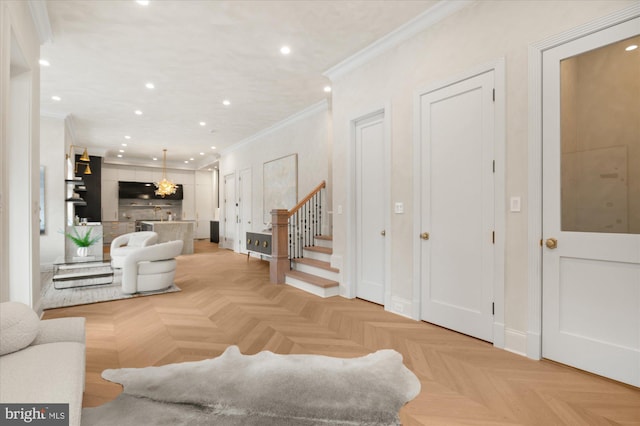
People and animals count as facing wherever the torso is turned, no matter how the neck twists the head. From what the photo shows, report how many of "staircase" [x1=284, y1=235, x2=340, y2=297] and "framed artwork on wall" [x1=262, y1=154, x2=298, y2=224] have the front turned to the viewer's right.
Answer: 0

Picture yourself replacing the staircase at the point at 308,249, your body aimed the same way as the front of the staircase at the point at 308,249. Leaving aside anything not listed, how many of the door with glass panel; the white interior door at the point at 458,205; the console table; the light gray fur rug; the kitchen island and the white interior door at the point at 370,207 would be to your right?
2

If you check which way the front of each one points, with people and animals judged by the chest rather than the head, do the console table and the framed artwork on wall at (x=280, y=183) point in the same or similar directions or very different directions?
same or similar directions

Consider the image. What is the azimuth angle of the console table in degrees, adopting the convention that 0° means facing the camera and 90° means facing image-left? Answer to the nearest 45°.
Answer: approximately 45°

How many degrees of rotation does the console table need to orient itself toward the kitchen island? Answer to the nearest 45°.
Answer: approximately 90° to its right

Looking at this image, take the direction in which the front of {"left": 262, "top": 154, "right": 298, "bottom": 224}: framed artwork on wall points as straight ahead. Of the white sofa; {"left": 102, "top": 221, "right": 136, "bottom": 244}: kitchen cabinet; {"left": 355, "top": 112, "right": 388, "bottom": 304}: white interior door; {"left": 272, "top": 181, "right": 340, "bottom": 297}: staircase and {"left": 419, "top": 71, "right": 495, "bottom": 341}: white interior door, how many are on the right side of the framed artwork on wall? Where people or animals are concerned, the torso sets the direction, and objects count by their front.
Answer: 1

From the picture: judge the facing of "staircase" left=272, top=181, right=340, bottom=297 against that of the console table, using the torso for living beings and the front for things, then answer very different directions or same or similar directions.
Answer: same or similar directions

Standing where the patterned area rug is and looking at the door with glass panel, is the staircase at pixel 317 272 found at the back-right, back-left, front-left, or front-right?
front-left

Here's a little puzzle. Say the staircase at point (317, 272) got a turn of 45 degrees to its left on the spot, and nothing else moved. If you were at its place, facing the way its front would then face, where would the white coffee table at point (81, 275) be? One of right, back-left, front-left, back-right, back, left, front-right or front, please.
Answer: right

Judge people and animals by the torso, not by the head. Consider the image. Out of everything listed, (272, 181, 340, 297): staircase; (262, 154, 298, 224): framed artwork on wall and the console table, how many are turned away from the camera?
0

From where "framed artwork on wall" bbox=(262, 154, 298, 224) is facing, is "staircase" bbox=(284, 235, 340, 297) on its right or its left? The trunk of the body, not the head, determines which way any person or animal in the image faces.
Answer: on its left

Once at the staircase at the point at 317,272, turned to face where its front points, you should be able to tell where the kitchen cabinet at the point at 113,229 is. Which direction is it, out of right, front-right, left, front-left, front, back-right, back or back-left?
right

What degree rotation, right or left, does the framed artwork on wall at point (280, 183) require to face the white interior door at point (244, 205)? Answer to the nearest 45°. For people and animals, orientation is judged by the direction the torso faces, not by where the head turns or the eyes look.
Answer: approximately 90° to its right

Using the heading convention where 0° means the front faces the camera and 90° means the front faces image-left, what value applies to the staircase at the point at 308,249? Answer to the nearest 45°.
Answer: approximately 45°

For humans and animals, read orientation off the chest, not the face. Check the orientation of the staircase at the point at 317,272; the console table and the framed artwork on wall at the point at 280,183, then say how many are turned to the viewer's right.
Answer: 0

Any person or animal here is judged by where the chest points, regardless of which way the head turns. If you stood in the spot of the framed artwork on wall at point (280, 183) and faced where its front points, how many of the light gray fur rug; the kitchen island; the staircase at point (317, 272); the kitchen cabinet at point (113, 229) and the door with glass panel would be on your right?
2

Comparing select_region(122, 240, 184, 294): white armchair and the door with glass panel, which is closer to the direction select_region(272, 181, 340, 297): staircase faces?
the white armchair

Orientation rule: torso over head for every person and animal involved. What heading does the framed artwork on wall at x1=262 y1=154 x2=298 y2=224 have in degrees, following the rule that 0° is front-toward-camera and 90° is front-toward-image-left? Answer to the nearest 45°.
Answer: approximately 45°

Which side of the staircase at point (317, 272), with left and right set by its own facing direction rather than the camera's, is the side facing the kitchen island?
right
